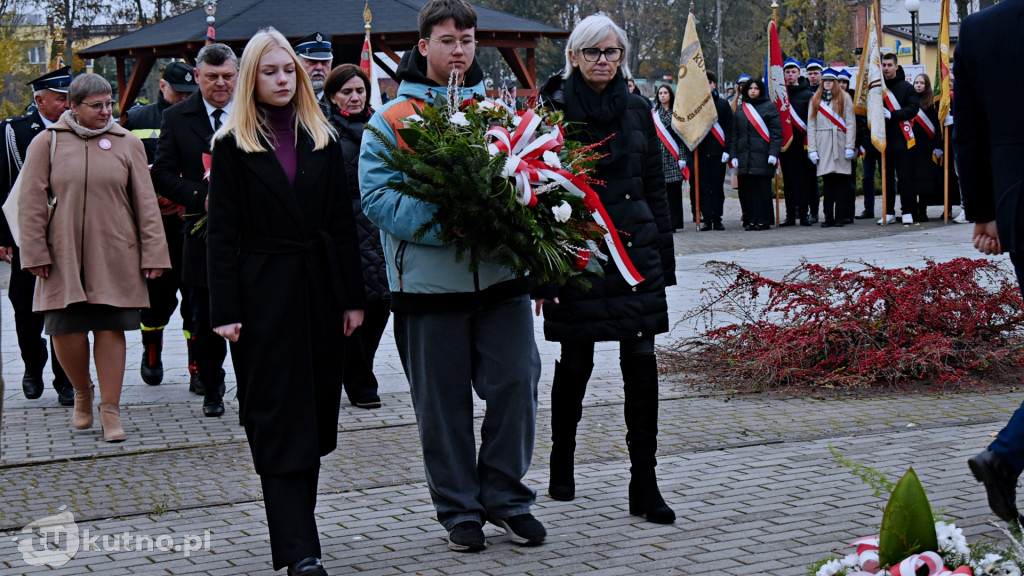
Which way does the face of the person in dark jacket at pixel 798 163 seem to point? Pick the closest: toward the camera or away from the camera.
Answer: toward the camera

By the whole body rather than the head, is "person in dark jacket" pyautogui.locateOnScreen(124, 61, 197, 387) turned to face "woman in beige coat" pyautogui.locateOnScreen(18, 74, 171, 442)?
no

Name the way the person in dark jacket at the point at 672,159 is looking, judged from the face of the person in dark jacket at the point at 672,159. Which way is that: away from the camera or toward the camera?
toward the camera

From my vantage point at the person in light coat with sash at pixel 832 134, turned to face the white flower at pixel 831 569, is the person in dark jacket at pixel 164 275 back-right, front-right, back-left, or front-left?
front-right

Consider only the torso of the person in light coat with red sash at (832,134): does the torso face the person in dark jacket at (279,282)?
yes

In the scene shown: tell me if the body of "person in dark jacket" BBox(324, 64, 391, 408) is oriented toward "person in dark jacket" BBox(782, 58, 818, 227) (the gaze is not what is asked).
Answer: no

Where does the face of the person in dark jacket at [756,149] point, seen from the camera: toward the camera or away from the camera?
toward the camera

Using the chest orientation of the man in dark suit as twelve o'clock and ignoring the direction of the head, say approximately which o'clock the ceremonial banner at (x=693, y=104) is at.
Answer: The ceremonial banner is roughly at 7 o'clock from the man in dark suit.

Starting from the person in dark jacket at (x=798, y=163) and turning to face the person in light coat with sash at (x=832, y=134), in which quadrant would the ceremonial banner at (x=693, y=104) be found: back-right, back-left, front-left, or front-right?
back-right

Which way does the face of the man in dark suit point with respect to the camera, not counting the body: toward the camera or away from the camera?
toward the camera

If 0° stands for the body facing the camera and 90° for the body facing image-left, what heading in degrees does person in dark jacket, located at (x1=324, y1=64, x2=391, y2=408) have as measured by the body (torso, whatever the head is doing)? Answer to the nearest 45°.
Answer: approximately 315°

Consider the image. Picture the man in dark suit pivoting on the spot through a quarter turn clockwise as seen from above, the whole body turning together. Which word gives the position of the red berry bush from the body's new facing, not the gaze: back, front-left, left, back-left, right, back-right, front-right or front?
back

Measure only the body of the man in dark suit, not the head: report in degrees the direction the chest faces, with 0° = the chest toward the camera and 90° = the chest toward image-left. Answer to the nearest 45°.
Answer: approximately 0°

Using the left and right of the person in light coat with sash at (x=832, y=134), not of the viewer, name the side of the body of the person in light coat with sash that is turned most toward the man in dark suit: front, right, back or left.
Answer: front

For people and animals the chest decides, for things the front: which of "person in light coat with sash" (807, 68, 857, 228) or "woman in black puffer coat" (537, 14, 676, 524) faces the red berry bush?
the person in light coat with sash

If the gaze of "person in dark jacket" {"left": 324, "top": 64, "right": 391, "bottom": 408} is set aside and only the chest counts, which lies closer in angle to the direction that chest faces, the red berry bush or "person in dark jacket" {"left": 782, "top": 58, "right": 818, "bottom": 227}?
the red berry bush

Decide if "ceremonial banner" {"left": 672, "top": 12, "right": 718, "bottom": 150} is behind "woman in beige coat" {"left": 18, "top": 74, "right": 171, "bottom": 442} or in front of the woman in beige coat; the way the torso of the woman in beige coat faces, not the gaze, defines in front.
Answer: behind

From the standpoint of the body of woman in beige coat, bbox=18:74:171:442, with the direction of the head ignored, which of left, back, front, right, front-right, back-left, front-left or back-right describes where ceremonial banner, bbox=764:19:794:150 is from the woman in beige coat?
back-left

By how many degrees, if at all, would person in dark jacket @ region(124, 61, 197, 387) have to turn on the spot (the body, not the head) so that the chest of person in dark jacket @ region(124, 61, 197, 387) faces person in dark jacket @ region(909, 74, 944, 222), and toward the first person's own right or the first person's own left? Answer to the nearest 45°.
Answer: approximately 90° to the first person's own left

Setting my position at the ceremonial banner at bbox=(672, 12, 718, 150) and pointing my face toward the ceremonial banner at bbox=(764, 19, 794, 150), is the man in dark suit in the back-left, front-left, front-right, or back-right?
back-right

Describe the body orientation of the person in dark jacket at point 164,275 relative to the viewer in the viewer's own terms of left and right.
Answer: facing the viewer and to the right of the viewer

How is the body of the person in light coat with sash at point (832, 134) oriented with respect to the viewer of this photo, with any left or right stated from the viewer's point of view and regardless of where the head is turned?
facing the viewer
